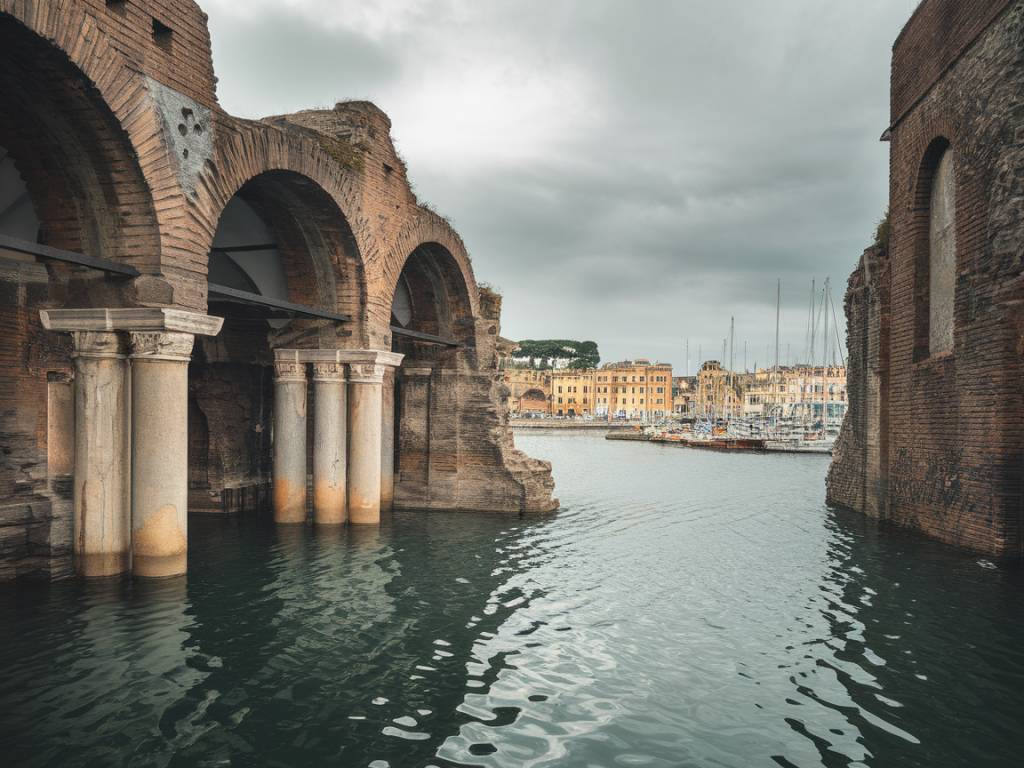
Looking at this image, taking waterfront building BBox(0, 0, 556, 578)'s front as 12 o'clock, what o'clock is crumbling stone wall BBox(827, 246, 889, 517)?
The crumbling stone wall is roughly at 10 o'clock from the waterfront building.

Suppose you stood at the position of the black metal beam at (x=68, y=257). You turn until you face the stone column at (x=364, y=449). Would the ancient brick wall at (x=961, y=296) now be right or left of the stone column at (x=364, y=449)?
right

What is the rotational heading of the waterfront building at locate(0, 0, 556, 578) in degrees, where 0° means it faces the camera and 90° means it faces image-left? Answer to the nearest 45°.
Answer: approximately 315°

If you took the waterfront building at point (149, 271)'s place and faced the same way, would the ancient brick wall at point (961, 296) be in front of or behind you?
in front
